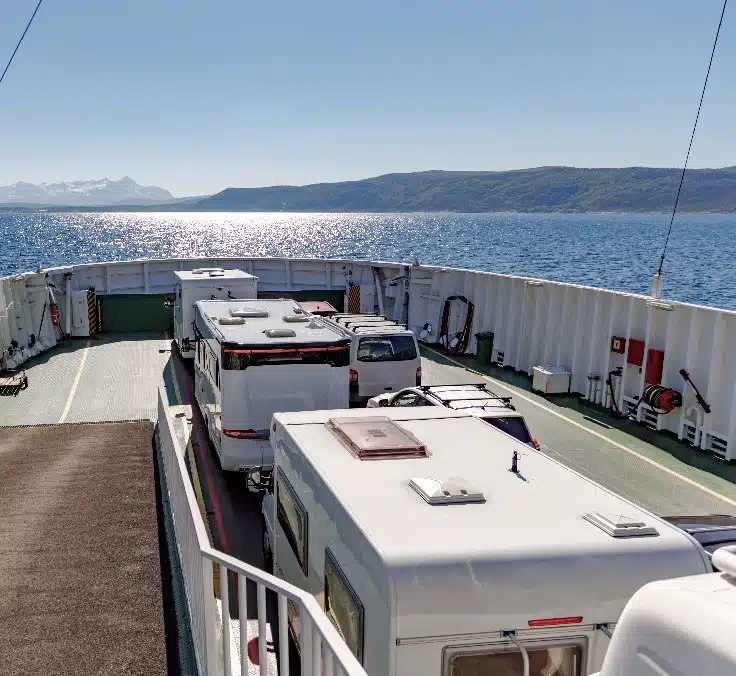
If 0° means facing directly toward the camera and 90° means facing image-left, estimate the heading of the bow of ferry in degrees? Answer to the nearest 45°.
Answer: approximately 180°

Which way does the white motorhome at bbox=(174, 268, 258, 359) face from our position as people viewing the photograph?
facing away from the viewer

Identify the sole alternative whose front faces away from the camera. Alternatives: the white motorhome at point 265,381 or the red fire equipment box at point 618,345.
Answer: the white motorhome

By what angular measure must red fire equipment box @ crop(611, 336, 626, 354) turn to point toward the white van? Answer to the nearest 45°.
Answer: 0° — it already faces it

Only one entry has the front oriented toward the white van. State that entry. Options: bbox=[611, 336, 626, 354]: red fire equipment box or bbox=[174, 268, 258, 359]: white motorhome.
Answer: the red fire equipment box

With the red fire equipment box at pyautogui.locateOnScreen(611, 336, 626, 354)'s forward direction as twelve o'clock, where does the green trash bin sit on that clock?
The green trash bin is roughly at 3 o'clock from the red fire equipment box.

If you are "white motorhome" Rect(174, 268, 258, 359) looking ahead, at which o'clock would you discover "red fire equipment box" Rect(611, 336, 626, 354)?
The red fire equipment box is roughly at 4 o'clock from the white motorhome.

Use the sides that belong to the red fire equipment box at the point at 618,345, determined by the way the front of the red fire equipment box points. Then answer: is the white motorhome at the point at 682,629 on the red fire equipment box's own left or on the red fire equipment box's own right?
on the red fire equipment box's own left

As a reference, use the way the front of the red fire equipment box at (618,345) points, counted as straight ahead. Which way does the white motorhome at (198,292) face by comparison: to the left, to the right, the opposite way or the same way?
to the right

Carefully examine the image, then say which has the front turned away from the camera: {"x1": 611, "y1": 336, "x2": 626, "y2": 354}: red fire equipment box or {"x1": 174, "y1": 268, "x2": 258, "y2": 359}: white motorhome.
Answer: the white motorhome

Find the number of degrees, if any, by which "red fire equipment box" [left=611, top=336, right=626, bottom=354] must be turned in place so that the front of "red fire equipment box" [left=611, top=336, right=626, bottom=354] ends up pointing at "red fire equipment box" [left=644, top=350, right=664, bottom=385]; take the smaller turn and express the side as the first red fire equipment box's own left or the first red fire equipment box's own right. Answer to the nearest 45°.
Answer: approximately 90° to the first red fire equipment box's own left

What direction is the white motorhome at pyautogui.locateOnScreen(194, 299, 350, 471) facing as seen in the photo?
away from the camera
